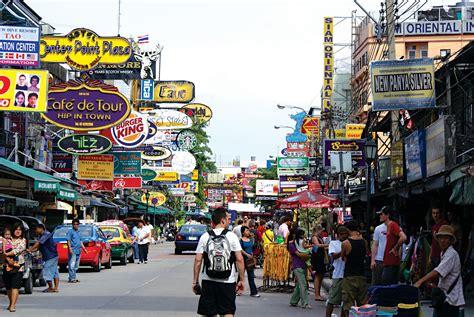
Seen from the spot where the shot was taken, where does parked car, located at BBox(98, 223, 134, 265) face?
facing away from the viewer and to the right of the viewer

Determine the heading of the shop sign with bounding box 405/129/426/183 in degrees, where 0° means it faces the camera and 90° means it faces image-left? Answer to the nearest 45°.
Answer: approximately 45°

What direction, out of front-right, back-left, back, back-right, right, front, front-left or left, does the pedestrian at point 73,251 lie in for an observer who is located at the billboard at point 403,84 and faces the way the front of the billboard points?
right

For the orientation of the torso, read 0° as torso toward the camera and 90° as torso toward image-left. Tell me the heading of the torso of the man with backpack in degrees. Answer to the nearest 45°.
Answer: approximately 180°

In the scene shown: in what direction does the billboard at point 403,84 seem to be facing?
toward the camera

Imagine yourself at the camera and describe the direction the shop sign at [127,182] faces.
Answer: facing the viewer

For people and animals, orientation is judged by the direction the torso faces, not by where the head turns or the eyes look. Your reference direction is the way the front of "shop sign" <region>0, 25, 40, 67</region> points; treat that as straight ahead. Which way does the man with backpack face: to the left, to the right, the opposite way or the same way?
the opposite way

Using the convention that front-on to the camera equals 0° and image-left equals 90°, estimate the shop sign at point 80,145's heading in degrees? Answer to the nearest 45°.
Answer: approximately 0°

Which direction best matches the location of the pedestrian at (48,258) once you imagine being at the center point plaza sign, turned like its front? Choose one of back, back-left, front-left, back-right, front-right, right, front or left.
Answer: front

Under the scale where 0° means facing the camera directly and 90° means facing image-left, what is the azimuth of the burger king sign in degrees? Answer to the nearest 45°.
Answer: approximately 0°

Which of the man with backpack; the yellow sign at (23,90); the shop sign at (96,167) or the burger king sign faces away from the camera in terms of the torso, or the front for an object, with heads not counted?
the man with backpack

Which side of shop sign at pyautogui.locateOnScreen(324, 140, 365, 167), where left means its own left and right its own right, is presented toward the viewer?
front
